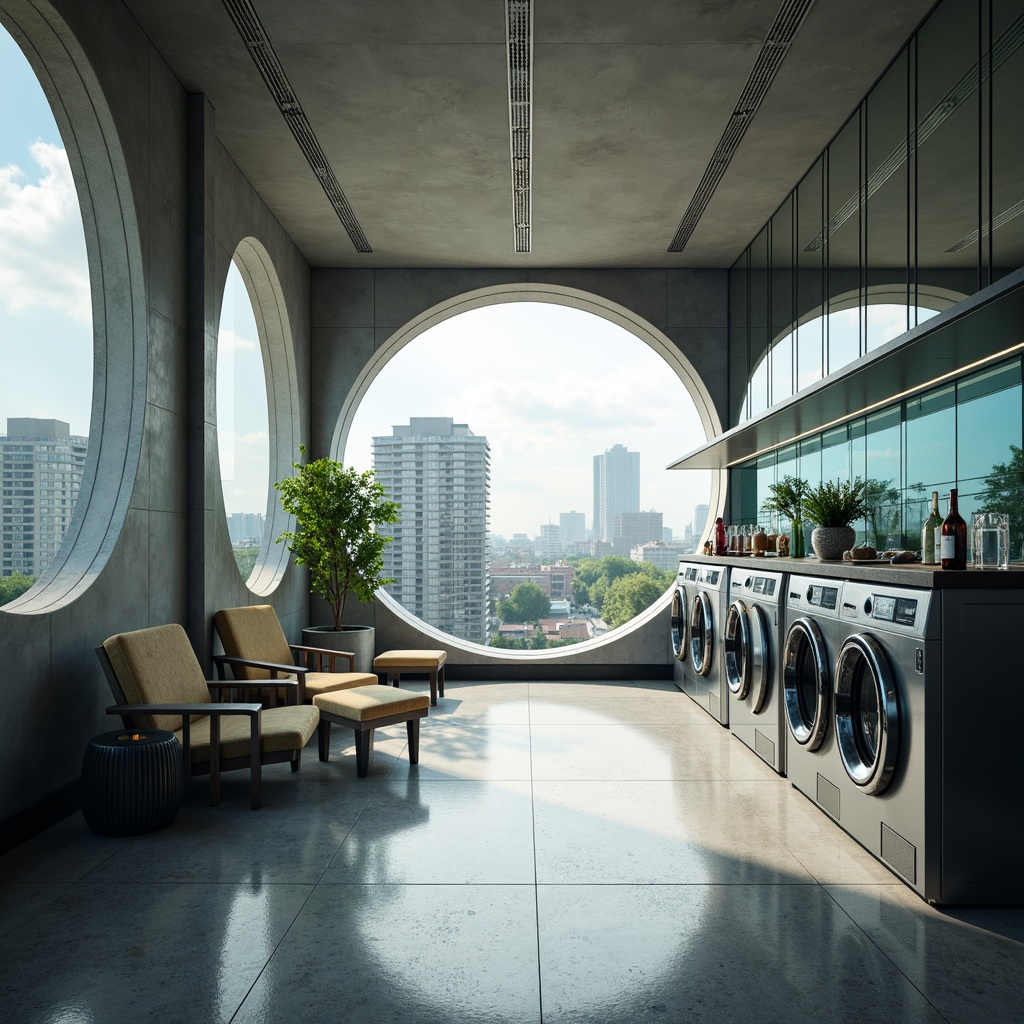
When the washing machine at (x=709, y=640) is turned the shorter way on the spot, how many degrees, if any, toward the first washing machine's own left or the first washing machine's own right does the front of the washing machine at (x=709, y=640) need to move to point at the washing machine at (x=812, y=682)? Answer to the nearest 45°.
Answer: approximately 90° to the first washing machine's own left

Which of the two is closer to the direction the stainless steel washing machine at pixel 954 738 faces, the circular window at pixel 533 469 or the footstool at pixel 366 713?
the footstool

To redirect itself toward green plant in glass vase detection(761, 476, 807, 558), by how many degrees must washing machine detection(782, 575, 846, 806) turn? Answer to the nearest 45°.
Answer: approximately 135° to its right

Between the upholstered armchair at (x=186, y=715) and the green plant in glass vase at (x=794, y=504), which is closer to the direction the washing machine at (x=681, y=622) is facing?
the upholstered armchair

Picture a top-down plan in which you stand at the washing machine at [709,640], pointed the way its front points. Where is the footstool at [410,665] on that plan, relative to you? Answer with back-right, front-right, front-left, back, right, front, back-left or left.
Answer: front

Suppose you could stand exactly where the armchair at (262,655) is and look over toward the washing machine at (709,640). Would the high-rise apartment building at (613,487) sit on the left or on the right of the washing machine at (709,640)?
left

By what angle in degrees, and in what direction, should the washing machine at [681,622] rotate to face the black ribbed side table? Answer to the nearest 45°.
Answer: approximately 45° to its left

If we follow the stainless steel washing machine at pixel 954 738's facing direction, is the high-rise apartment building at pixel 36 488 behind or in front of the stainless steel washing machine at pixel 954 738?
in front

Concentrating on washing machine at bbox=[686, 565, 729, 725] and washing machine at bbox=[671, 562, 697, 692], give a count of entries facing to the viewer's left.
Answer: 2

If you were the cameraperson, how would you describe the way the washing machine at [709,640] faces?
facing to the left of the viewer

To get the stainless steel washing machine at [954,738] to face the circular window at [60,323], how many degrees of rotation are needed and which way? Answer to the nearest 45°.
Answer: approximately 45° to its right

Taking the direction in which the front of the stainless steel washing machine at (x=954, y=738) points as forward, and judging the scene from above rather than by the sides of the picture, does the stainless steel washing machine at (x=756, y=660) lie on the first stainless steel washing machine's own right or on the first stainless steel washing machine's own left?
on the first stainless steel washing machine's own right

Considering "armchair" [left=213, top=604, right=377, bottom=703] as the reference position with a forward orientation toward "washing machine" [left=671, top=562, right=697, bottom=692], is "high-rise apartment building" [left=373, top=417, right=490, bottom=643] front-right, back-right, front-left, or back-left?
front-left

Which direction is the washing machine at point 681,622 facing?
to the viewer's left

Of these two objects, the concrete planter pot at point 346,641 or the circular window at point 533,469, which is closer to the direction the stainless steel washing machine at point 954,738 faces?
the concrete planter pot
